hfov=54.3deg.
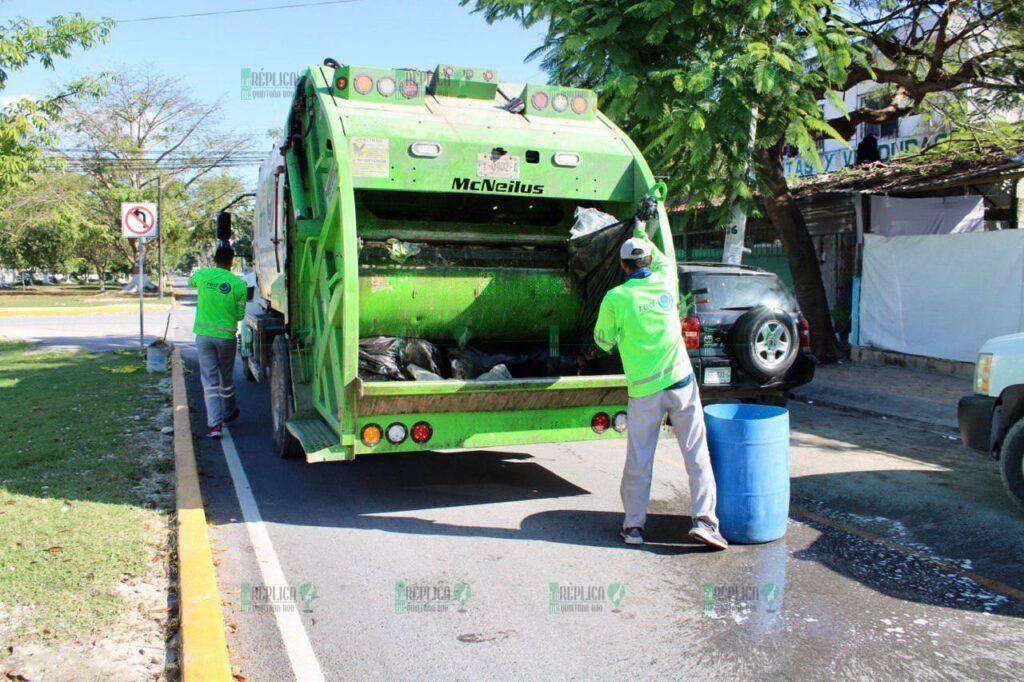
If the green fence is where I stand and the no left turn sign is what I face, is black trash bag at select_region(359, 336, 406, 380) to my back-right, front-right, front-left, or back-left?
front-left

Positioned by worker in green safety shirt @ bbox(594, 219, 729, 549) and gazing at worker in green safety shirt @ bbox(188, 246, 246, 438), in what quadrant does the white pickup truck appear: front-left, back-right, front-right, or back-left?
back-right

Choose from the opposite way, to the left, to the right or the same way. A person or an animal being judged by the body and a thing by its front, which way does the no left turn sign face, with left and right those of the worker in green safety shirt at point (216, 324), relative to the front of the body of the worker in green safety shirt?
the opposite way

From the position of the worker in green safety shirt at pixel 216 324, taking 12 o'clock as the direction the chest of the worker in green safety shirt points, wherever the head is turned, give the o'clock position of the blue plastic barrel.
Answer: The blue plastic barrel is roughly at 5 o'clock from the worker in green safety shirt.

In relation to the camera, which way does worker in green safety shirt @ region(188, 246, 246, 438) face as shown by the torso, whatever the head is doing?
away from the camera

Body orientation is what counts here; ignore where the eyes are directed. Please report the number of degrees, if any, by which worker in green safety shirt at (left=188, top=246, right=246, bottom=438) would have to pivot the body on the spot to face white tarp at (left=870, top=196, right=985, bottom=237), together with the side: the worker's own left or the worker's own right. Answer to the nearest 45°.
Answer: approximately 90° to the worker's own right

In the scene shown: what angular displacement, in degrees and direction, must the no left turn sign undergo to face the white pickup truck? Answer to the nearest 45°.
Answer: approximately 45° to its left

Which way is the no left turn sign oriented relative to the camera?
toward the camera

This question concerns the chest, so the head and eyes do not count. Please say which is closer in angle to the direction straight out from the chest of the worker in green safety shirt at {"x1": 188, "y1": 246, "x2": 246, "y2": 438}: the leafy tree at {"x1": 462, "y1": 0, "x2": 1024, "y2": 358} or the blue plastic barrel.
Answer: the leafy tree

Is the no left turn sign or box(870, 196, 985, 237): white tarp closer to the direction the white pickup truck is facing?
the no left turn sign

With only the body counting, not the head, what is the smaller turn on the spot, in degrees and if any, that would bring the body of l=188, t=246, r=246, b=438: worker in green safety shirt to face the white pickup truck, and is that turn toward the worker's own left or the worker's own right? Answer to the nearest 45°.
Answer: approximately 135° to the worker's own right

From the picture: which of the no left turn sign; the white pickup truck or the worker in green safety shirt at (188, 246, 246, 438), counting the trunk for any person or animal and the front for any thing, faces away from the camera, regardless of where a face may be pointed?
the worker in green safety shirt

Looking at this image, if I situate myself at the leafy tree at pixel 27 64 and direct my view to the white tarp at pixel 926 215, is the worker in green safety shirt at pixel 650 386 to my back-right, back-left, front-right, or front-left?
front-right

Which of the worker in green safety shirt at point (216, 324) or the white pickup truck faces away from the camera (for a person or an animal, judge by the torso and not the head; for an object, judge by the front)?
the worker in green safety shirt

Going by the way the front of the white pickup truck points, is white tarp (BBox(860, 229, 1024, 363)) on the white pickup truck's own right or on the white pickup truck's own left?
on the white pickup truck's own right
